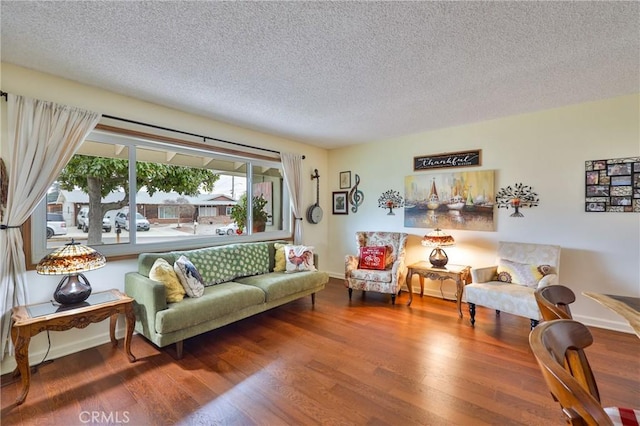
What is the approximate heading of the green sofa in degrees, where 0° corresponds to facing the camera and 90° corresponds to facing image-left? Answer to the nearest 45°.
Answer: approximately 315°

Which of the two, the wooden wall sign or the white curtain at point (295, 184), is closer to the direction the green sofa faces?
the wooden wall sign

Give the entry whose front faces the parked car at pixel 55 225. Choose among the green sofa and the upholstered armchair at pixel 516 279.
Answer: the upholstered armchair

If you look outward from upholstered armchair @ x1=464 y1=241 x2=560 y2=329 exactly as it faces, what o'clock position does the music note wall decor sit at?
The music note wall decor is roughly at 2 o'clock from the upholstered armchair.

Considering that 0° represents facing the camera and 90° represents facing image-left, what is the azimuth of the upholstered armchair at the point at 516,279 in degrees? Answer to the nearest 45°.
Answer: approximately 45°

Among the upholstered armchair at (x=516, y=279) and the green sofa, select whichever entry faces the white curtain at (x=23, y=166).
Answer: the upholstered armchair

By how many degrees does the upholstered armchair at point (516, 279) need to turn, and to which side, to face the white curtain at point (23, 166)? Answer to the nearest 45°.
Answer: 0° — it already faces it

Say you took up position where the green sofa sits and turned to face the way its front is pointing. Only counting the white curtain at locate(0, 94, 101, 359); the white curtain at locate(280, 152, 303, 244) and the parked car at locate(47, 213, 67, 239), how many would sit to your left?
1

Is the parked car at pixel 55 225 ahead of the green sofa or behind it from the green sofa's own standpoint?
behind

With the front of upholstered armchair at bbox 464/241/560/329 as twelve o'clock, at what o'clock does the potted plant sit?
The potted plant is roughly at 1 o'clock from the upholstered armchair.

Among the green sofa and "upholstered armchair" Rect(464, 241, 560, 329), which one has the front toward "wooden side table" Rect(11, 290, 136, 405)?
the upholstered armchair
